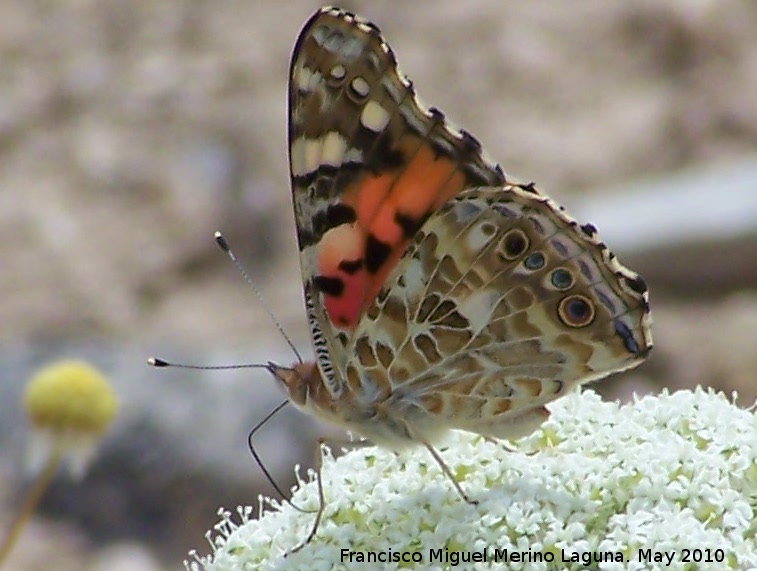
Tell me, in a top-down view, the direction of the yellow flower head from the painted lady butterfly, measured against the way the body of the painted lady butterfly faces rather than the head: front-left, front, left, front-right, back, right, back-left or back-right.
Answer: front-right

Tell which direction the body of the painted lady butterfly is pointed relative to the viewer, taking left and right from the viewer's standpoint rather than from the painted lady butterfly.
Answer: facing to the left of the viewer
